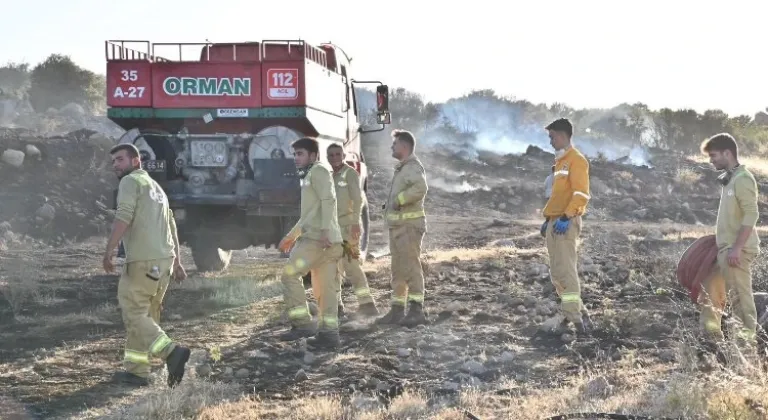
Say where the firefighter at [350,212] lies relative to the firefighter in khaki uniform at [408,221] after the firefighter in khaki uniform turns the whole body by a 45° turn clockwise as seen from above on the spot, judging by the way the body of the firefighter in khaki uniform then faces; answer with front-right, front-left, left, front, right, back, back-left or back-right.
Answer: front

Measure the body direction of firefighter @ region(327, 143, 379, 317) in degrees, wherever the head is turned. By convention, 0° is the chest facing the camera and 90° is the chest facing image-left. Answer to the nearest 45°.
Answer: approximately 45°

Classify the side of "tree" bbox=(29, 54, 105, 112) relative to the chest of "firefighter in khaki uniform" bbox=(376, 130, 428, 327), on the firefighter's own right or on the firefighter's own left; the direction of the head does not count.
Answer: on the firefighter's own right

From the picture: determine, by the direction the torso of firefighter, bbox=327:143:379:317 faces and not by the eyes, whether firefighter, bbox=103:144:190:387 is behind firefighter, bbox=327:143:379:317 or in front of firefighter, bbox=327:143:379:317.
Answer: in front

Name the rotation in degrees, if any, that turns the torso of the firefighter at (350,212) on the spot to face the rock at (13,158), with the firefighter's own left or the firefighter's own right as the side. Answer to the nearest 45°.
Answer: approximately 90° to the firefighter's own right

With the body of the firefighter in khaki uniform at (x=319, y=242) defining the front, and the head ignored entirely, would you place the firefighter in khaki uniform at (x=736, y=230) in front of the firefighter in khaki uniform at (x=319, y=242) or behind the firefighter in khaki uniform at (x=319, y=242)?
behind

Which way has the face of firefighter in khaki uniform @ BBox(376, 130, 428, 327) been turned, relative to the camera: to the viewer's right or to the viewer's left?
to the viewer's left

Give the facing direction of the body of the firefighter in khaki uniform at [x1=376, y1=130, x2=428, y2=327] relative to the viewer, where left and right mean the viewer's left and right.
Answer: facing to the left of the viewer

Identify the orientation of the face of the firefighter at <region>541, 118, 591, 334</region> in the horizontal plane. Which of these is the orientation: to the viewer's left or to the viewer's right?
to the viewer's left

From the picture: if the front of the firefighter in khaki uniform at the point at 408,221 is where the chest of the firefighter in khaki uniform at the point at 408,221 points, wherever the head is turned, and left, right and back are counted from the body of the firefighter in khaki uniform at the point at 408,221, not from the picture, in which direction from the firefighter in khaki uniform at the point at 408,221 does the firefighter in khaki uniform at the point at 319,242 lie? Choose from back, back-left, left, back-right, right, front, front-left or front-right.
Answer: front-left
